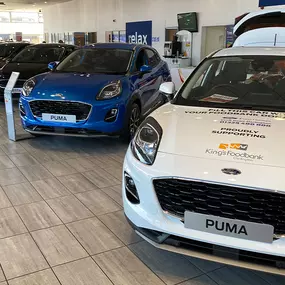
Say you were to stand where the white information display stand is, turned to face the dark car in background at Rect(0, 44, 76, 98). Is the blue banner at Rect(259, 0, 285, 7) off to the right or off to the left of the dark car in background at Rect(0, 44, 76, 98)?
right

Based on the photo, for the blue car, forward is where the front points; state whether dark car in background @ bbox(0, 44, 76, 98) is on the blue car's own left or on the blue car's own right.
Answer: on the blue car's own right

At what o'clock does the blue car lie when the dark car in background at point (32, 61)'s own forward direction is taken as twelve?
The blue car is roughly at 10 o'clock from the dark car in background.

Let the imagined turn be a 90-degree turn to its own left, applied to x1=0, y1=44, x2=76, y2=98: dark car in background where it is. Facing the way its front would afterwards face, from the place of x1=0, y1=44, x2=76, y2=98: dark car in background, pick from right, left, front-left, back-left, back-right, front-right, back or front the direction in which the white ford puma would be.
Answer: front-right

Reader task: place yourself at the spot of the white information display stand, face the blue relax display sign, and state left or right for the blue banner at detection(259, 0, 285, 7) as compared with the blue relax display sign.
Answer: right

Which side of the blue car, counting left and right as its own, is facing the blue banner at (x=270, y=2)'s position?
back

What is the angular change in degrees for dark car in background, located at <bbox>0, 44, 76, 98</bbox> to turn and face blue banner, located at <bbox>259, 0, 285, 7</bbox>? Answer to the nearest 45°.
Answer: approximately 135° to its left

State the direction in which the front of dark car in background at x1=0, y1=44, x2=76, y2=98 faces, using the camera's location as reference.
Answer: facing the viewer and to the left of the viewer

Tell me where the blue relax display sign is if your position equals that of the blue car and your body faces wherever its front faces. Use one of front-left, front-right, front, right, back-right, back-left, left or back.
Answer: back-right

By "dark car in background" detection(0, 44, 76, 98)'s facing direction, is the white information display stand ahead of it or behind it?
ahead

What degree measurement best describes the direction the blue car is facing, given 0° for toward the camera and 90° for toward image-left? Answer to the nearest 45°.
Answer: approximately 45°

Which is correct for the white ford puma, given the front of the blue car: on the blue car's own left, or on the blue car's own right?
on the blue car's own left

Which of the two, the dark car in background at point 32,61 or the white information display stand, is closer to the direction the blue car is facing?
the white information display stand

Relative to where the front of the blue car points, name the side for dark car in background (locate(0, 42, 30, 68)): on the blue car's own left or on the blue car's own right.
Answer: on the blue car's own right

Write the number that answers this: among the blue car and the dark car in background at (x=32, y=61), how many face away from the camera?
0

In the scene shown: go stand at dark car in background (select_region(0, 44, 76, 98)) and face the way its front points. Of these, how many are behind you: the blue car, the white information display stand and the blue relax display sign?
1
